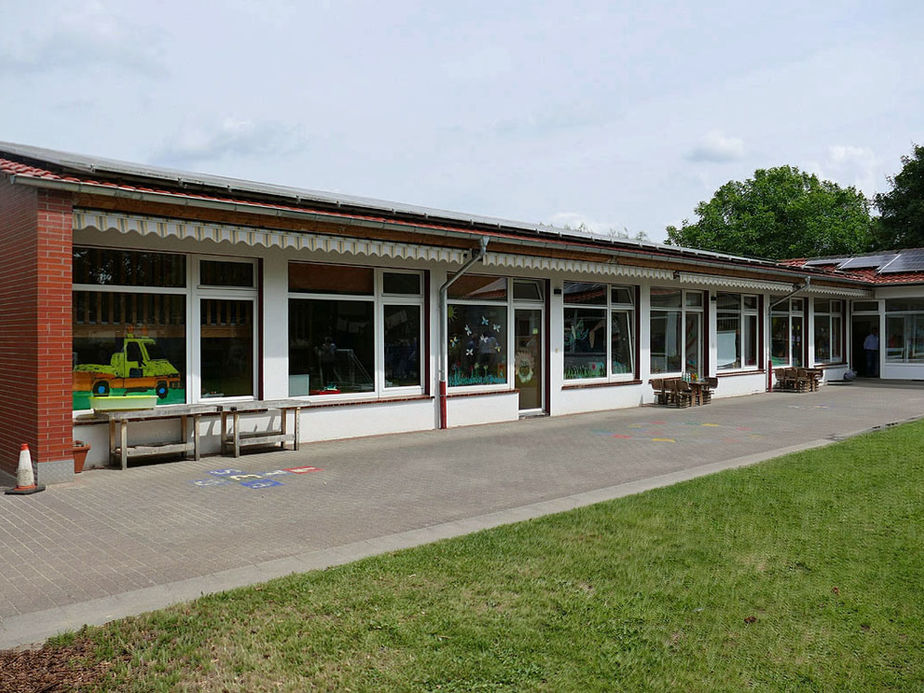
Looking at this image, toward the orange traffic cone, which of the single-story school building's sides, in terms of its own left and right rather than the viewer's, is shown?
right

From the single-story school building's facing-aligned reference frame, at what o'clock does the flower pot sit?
The flower pot is roughly at 3 o'clock from the single-story school building.

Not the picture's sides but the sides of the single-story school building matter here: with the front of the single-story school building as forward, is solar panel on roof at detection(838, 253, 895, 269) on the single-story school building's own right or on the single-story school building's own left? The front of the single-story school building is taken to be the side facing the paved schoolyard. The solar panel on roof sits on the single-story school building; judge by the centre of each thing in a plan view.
on the single-story school building's own left

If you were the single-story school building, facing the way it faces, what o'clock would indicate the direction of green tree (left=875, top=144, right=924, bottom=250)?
The green tree is roughly at 9 o'clock from the single-story school building.

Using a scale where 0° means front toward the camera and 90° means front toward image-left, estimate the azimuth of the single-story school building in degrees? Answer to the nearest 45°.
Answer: approximately 315°

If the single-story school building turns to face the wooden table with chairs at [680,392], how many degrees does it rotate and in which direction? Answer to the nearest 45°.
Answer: approximately 90° to its left
